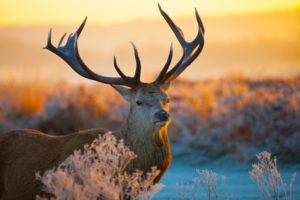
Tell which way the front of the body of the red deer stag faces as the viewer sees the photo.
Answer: to the viewer's right

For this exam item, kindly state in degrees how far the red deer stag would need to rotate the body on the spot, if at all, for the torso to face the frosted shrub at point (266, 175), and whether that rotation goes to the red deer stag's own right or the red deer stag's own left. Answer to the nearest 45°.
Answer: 0° — it already faces it
